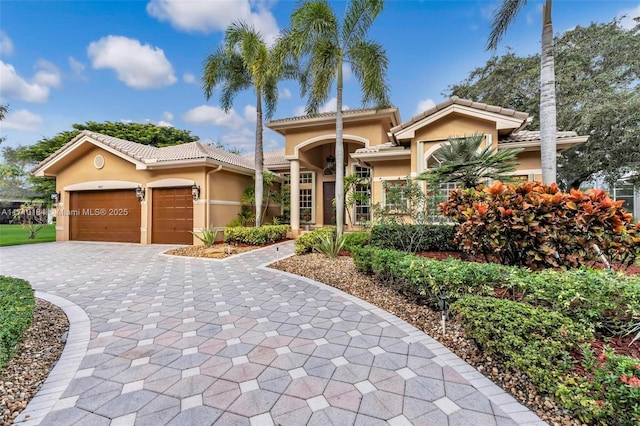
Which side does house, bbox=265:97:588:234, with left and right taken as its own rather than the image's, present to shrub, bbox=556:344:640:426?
front

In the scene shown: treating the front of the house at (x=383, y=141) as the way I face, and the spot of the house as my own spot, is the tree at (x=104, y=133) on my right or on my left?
on my right

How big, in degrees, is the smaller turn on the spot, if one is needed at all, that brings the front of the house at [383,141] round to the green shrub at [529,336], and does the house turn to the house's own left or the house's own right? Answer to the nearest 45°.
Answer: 0° — it already faces it

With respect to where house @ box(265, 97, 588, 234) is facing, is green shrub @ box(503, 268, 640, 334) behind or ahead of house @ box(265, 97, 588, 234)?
ahead

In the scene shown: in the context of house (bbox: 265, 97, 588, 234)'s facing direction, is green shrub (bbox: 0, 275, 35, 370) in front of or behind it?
in front

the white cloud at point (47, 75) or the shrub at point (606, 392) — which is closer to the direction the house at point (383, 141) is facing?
the shrub

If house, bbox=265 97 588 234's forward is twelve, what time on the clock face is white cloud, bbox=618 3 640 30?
The white cloud is roughly at 8 o'clock from the house.

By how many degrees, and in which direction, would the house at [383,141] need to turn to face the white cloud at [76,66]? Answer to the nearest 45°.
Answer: approximately 90° to its right

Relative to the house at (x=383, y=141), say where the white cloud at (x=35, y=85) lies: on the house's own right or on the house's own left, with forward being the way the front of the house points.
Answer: on the house's own right

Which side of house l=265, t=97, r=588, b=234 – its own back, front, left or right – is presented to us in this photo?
front

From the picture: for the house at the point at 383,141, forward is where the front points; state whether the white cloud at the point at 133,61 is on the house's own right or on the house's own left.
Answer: on the house's own right
